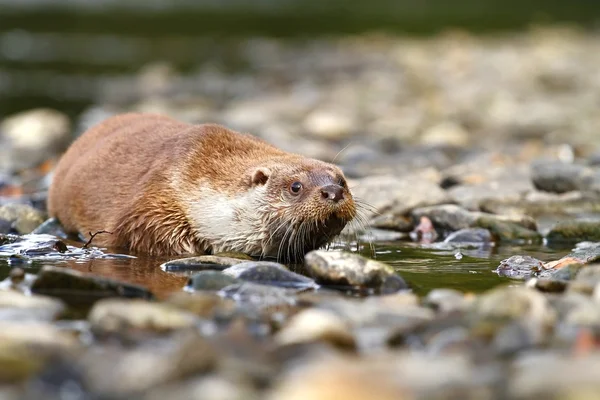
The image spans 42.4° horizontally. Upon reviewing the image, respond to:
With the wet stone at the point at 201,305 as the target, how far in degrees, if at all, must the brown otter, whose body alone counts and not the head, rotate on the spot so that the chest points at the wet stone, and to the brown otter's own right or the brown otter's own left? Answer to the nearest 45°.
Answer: approximately 45° to the brown otter's own right

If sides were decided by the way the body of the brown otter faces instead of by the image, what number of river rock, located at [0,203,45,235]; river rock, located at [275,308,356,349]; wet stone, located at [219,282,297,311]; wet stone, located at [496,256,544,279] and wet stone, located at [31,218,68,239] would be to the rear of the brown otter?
2

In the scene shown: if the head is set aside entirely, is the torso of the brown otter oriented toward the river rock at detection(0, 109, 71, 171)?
no

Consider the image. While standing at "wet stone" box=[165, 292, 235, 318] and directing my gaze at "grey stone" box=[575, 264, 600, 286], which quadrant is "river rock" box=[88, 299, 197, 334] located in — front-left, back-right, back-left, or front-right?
back-right

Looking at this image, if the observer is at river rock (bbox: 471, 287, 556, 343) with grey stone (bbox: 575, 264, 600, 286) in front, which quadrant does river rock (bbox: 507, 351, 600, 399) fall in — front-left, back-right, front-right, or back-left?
back-right

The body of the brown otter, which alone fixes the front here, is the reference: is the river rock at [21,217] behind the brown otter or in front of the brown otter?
behind

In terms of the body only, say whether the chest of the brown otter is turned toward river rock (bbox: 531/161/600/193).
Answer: no

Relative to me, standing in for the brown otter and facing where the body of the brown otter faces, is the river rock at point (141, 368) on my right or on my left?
on my right

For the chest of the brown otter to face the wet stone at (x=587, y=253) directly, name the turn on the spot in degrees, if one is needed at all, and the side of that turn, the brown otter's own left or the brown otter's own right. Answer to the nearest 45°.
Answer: approximately 45° to the brown otter's own left

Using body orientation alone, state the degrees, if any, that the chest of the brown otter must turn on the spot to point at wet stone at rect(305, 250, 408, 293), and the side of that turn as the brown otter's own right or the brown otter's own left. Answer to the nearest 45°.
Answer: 0° — it already faces it

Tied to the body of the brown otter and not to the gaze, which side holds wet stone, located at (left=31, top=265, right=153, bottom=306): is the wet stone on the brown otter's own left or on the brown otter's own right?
on the brown otter's own right

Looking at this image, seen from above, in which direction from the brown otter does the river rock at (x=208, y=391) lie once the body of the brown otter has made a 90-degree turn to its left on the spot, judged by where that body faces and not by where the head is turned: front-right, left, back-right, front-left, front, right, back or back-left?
back-right

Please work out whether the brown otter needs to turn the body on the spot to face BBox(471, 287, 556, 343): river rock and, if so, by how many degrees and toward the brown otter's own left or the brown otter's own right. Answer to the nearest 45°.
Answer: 0° — it already faces it

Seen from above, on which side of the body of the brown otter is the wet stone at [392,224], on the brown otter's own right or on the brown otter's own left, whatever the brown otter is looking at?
on the brown otter's own left

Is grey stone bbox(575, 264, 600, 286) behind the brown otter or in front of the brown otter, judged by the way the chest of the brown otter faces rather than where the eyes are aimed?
in front

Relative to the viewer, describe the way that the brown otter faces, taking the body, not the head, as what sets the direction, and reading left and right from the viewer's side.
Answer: facing the viewer and to the right of the viewer

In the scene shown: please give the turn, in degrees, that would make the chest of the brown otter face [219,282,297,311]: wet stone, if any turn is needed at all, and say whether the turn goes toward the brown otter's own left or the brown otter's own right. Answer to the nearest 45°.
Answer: approximately 45° to the brown otter's own right
